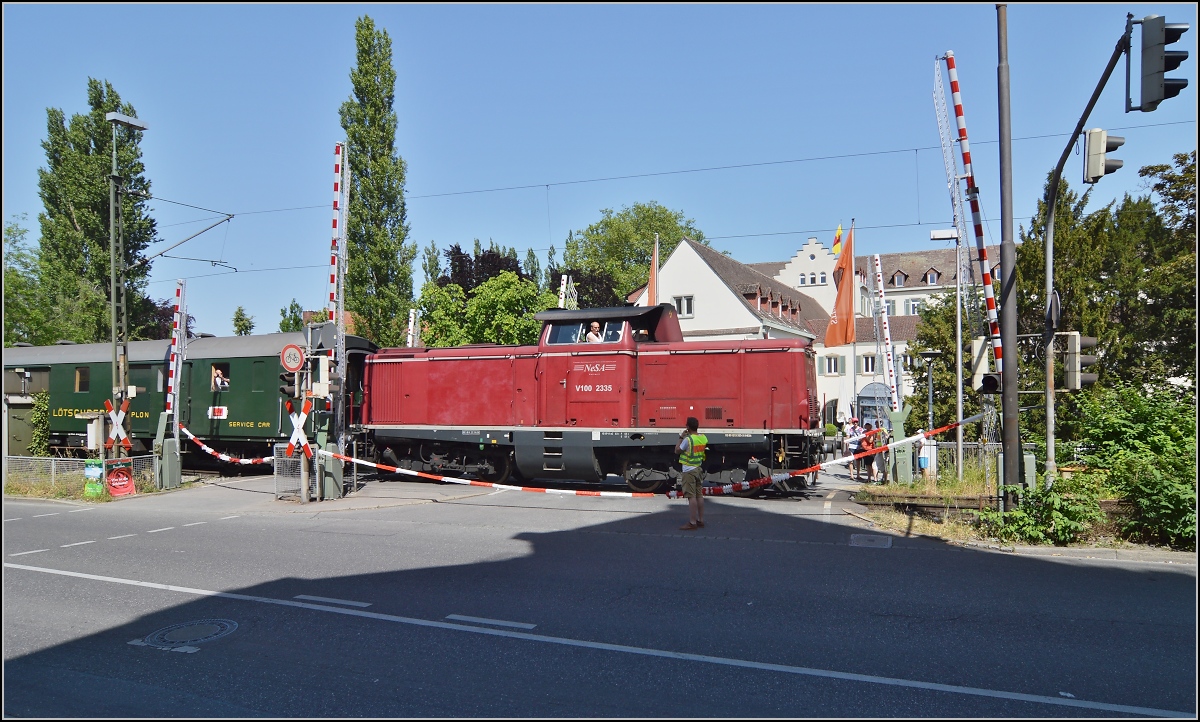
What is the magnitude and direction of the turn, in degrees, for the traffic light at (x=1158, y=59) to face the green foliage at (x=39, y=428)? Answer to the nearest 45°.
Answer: approximately 180°

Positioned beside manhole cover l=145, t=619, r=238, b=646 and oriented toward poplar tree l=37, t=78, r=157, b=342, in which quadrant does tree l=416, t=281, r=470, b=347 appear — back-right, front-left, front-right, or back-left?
front-right

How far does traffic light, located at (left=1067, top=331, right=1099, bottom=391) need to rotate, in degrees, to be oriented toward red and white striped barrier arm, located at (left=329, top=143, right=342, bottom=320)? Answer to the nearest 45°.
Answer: approximately 180°

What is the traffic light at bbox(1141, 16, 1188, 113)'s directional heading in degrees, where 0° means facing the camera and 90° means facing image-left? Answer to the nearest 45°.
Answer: approximately 270°

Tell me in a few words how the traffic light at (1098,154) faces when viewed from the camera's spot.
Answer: facing to the right of the viewer
